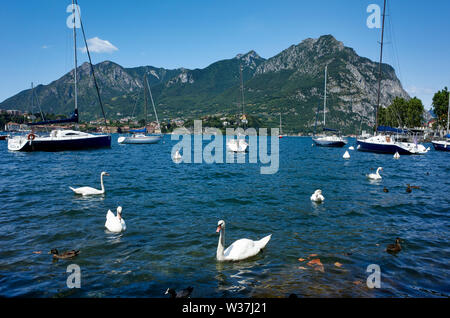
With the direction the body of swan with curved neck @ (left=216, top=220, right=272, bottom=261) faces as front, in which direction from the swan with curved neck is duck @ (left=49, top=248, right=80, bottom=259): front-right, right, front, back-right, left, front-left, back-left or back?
front

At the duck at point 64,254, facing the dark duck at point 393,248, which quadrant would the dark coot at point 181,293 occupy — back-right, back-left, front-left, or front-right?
front-right

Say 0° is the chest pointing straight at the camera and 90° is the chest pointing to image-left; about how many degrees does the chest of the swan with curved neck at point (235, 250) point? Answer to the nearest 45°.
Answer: approximately 90°

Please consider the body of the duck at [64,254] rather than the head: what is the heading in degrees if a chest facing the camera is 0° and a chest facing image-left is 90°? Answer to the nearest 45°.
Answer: approximately 90°

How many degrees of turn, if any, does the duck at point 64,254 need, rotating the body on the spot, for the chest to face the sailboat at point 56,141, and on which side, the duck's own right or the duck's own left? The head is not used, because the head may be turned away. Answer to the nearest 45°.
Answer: approximately 90° to the duck's own right

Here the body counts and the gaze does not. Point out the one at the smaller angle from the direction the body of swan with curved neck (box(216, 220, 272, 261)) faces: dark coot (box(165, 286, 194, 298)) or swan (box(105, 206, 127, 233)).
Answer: the swan

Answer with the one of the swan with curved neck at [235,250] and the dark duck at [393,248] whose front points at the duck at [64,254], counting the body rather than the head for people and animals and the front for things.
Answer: the swan with curved neck
